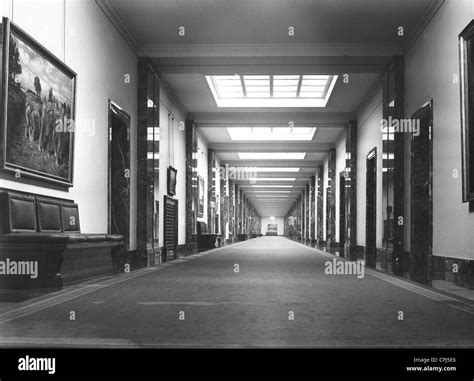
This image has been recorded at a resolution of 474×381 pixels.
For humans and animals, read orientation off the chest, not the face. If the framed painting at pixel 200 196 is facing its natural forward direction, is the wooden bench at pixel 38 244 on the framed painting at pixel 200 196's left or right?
on its right

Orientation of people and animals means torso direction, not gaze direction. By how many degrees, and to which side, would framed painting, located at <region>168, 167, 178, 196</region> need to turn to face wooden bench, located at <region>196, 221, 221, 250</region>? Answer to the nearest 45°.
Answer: approximately 90° to its left

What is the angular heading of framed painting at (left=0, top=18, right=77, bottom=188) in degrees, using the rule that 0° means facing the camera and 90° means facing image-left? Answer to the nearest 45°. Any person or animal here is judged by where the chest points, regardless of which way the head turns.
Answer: approximately 315°

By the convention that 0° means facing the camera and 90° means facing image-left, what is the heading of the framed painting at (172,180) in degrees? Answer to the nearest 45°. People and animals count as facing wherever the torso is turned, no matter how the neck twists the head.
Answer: approximately 270°

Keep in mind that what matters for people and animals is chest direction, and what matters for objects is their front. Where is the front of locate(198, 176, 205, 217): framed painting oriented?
to the viewer's right

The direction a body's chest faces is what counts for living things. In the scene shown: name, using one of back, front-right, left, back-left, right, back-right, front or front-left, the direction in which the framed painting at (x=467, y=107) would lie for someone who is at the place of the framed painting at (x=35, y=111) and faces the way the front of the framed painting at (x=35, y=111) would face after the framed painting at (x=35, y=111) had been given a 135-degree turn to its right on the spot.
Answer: back

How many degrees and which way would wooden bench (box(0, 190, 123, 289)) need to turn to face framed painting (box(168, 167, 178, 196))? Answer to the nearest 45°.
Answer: approximately 135° to its left

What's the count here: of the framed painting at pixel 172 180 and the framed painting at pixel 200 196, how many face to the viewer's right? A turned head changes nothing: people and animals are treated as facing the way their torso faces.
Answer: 2
